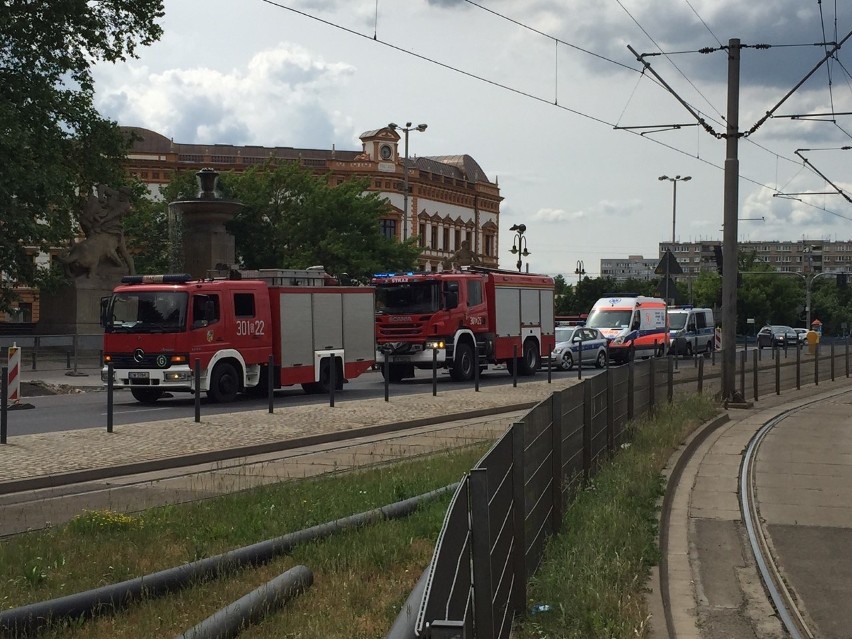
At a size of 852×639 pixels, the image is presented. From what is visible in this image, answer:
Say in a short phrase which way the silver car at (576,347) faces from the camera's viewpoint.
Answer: facing the viewer and to the left of the viewer

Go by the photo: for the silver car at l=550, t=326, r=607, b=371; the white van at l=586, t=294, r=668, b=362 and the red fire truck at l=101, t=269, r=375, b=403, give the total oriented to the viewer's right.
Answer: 0

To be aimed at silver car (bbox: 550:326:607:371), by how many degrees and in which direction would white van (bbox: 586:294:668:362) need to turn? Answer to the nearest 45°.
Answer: approximately 45° to its left

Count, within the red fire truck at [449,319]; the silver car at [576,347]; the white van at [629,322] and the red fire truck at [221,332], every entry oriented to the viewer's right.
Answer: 0

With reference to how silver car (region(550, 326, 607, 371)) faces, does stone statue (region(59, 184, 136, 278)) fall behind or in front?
in front

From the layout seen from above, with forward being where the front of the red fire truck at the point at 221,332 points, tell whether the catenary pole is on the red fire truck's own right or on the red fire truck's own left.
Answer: on the red fire truck's own left

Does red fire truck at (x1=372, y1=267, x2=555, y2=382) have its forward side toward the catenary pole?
no

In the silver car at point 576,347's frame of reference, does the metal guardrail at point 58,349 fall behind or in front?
in front

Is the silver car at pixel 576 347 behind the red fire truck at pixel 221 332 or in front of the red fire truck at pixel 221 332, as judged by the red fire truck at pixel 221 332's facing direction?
behind

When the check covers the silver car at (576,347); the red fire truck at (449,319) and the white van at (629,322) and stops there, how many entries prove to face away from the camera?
0

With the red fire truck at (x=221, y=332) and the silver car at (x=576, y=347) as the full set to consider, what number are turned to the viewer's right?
0

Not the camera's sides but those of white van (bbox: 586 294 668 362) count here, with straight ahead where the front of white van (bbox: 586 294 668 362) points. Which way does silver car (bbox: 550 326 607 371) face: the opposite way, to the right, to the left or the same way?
the same way

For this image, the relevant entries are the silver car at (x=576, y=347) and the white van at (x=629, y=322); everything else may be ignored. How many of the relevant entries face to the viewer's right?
0

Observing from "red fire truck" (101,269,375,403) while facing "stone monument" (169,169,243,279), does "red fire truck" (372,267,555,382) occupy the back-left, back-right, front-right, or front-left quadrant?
front-right

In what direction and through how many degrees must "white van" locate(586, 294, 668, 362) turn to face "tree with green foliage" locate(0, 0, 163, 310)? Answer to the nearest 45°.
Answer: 0° — it already faces it

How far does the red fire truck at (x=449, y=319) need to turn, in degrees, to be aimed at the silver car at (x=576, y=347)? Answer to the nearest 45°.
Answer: approximately 180°
